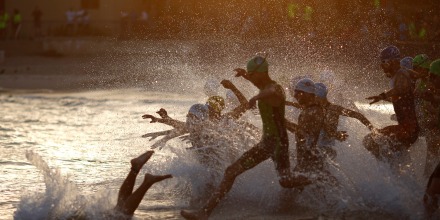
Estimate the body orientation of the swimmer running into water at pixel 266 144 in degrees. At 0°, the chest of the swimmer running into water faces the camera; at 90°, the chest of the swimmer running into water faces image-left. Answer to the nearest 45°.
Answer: approximately 90°

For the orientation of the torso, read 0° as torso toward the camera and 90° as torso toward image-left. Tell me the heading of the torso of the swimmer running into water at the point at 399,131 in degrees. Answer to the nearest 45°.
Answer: approximately 90°

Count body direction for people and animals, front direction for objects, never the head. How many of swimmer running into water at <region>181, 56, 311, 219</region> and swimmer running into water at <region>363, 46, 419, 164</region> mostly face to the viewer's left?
2

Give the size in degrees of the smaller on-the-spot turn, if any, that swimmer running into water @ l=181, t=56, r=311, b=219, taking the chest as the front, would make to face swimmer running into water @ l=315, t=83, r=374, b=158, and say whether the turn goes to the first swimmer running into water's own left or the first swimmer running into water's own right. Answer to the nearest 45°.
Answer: approximately 135° to the first swimmer running into water's own right

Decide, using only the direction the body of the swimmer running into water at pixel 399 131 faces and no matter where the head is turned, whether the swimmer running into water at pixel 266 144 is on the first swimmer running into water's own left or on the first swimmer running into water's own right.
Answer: on the first swimmer running into water's own left

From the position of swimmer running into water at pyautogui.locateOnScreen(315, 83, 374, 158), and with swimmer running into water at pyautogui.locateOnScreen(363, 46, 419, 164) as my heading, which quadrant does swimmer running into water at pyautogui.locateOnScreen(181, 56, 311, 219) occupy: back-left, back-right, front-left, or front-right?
back-right
